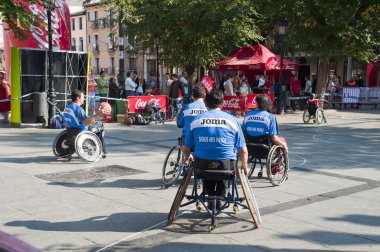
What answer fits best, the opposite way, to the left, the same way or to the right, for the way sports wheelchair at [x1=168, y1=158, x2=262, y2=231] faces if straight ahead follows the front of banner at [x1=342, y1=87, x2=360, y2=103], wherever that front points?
the opposite way

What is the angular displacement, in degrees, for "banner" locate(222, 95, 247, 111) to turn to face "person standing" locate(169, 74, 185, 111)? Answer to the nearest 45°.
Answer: approximately 90° to its right

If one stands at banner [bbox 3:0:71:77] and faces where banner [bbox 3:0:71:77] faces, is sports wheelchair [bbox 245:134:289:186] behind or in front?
in front

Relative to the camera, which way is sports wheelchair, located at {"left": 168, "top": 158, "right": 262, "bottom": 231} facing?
away from the camera

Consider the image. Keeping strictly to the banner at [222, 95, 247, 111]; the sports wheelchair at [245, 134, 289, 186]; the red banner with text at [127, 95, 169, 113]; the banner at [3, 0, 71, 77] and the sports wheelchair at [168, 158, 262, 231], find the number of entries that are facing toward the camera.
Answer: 3

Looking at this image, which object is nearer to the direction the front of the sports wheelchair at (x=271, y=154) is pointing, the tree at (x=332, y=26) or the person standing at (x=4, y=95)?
the tree

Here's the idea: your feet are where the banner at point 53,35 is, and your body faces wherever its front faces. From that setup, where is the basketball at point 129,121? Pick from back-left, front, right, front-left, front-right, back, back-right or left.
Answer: front-left

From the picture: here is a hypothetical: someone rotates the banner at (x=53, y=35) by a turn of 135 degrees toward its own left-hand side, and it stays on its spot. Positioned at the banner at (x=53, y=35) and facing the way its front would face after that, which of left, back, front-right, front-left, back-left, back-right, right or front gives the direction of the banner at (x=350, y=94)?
front-right

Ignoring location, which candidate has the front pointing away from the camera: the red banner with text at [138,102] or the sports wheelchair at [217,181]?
the sports wheelchair

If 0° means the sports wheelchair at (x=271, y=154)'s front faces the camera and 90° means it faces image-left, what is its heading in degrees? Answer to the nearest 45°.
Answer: approximately 225°

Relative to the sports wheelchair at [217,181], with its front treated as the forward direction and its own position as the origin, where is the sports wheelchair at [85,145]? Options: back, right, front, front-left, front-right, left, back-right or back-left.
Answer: front-left

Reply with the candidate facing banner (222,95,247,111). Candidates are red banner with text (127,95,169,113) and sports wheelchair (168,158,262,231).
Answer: the sports wheelchair
